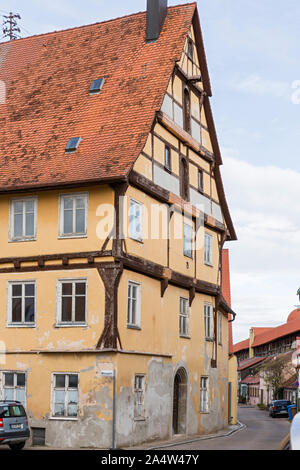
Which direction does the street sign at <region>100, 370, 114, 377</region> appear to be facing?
toward the camera

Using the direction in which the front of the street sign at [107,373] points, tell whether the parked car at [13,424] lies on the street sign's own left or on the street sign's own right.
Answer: on the street sign's own right
